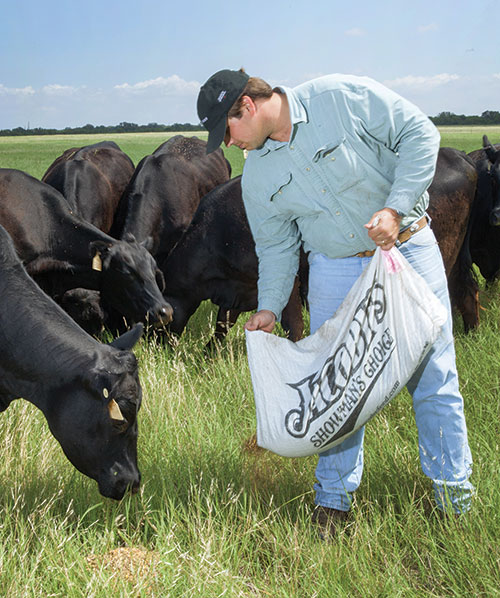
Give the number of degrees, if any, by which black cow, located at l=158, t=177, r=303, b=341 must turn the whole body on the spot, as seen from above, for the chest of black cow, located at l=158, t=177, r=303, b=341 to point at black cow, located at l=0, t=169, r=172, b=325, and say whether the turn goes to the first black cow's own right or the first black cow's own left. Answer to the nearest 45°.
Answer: approximately 45° to the first black cow's own right

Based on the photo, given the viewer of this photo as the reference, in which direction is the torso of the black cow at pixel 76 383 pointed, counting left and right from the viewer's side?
facing to the right of the viewer

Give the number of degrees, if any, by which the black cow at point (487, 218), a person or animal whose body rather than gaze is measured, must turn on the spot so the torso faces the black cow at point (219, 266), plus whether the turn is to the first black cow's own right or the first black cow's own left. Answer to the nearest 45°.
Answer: approximately 45° to the first black cow's own right

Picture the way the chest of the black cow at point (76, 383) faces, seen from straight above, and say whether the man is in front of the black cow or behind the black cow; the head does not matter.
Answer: in front

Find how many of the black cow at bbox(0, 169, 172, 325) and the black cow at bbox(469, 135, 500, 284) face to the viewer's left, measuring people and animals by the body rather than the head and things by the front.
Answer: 0

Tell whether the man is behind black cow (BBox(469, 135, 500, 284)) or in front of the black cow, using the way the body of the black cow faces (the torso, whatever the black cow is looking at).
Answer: in front

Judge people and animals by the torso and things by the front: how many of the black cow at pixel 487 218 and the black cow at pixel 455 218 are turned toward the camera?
1

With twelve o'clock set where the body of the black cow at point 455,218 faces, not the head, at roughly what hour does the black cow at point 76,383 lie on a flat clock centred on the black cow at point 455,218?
the black cow at point 76,383 is roughly at 10 o'clock from the black cow at point 455,218.

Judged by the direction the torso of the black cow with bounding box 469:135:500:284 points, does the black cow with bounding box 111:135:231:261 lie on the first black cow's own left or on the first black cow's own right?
on the first black cow's own right

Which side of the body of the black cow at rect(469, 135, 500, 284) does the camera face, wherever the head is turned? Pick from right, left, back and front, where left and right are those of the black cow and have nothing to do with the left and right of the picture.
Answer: front

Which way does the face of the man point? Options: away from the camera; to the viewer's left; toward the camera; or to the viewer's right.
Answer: to the viewer's left

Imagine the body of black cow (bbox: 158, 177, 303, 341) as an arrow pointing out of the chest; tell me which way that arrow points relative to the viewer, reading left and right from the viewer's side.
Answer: facing the viewer and to the left of the viewer

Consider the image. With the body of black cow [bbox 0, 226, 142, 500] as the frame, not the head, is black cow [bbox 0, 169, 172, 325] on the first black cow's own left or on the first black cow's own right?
on the first black cow's own left
